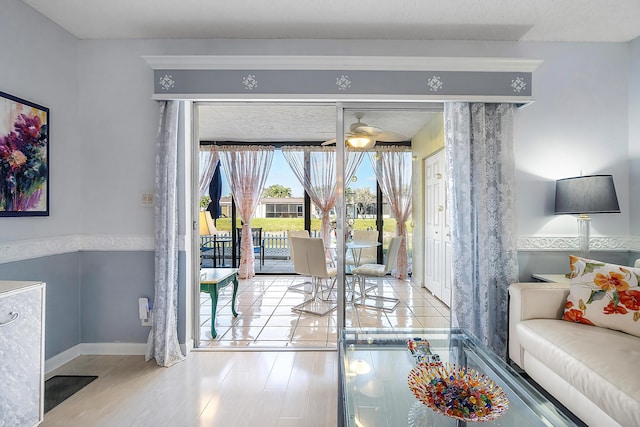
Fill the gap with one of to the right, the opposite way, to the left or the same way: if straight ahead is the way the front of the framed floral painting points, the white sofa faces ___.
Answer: the opposite way

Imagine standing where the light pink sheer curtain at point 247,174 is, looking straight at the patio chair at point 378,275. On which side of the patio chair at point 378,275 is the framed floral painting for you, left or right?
right

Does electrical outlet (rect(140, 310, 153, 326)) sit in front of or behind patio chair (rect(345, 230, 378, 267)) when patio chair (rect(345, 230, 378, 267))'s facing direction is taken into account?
in front

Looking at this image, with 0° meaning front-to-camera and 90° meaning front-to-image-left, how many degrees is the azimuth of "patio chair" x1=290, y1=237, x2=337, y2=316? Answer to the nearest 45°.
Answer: approximately 225°

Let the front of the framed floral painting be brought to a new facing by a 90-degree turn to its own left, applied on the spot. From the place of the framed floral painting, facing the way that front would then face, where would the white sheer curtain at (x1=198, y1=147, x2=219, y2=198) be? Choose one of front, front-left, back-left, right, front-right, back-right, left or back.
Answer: front

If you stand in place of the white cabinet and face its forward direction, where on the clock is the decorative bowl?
The decorative bowl is roughly at 12 o'clock from the white cabinet.

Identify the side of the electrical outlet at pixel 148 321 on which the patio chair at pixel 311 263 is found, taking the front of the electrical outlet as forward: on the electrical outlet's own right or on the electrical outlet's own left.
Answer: on the electrical outlet's own left

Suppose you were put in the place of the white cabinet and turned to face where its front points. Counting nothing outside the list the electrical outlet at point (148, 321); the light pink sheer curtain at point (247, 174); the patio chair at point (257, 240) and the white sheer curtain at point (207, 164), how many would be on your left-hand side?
4

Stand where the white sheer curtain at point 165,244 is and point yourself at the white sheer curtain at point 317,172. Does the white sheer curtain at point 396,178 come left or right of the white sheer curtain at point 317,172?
right

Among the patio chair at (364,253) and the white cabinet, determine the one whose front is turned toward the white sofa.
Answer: the white cabinet

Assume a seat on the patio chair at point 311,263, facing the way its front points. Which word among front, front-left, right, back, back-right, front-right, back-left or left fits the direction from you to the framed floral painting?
back

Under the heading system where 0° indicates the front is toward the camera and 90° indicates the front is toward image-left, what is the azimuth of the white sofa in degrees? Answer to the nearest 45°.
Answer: approximately 45°

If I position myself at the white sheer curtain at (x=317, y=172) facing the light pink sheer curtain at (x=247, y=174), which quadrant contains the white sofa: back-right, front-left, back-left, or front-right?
back-left
